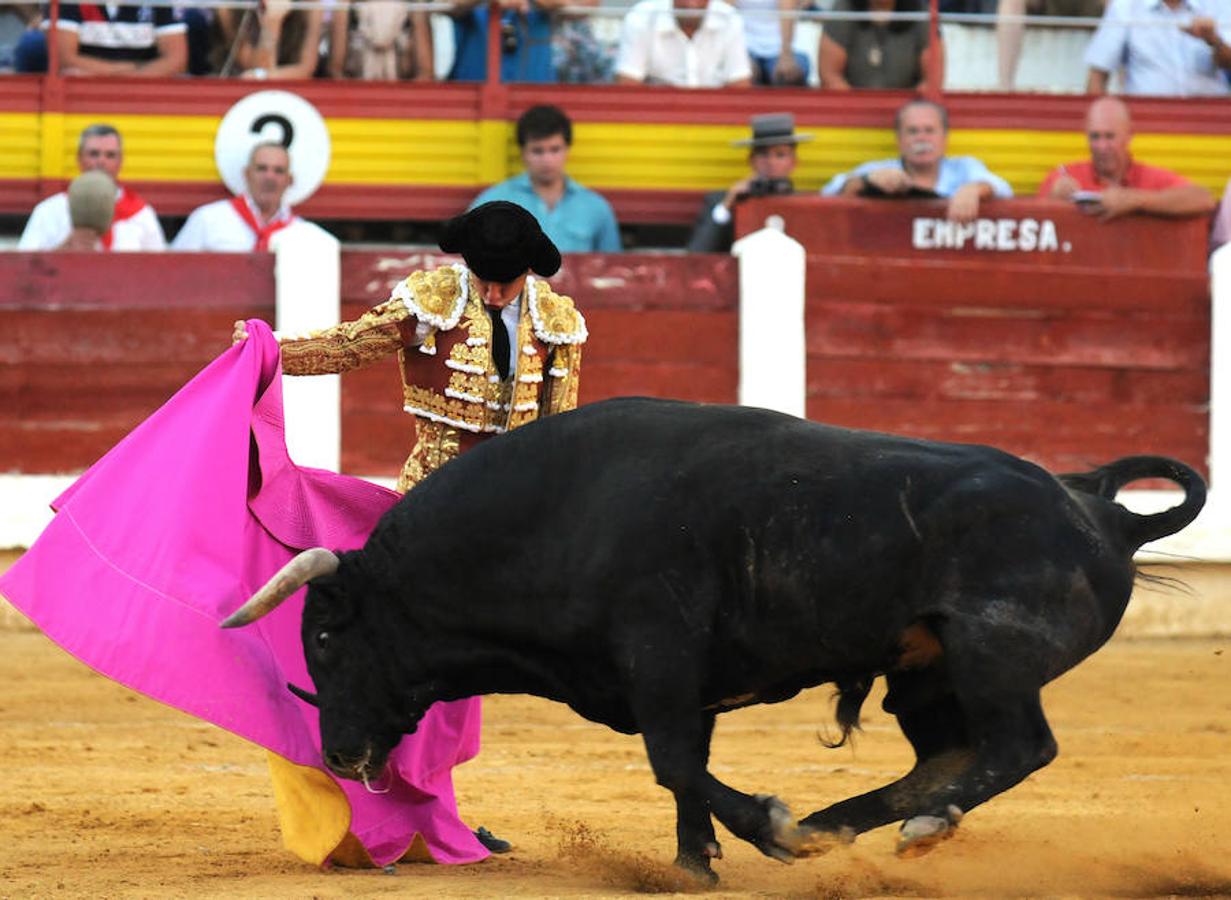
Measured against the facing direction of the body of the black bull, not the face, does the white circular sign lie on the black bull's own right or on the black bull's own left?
on the black bull's own right

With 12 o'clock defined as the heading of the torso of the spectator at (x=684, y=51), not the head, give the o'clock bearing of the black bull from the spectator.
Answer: The black bull is roughly at 12 o'clock from the spectator.

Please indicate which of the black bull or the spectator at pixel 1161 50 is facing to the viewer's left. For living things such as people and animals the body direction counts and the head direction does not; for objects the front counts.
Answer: the black bull

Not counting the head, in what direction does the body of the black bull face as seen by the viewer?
to the viewer's left

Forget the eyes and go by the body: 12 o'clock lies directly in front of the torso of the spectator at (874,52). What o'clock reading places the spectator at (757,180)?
the spectator at (757,180) is roughly at 1 o'clock from the spectator at (874,52).

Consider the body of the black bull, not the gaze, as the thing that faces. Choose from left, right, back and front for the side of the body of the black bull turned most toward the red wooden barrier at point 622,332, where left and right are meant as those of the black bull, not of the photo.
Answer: right
